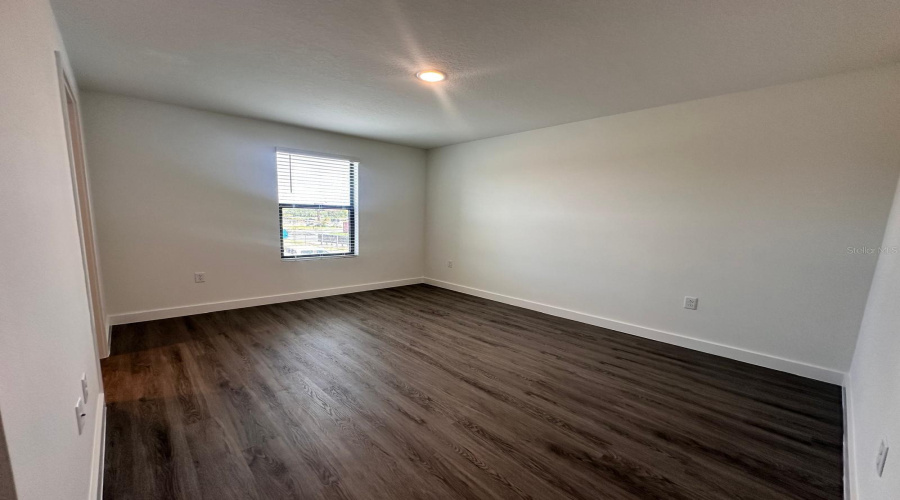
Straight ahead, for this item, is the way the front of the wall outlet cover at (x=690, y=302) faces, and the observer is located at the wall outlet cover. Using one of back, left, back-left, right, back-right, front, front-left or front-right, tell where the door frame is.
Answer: front-right

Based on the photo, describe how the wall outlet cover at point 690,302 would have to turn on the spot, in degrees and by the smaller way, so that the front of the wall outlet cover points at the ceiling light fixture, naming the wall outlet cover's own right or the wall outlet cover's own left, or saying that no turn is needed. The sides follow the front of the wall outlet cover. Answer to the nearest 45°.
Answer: approximately 45° to the wall outlet cover's own right

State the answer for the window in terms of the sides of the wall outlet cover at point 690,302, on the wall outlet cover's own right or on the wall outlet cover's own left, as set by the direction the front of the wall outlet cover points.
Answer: on the wall outlet cover's own right
